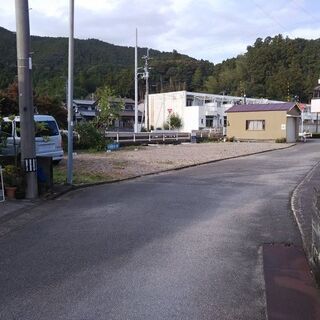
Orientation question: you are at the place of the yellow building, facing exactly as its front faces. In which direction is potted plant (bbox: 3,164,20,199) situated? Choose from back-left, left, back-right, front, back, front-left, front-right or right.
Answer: right

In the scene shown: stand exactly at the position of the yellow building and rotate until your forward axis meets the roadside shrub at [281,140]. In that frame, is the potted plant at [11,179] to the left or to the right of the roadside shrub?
right

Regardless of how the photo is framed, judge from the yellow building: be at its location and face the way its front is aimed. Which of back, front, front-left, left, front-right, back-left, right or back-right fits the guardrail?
back-right

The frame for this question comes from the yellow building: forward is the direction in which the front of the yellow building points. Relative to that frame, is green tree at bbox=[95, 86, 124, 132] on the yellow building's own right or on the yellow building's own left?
on the yellow building's own right

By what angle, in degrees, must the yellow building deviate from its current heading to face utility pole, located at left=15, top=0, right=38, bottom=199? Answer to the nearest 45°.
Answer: approximately 90° to its right

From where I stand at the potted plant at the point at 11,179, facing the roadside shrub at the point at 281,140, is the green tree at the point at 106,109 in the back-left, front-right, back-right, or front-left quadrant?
front-left

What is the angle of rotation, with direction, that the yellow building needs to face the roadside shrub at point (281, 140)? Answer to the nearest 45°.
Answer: approximately 45° to its right

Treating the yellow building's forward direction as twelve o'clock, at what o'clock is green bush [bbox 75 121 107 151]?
The green bush is roughly at 4 o'clock from the yellow building.
